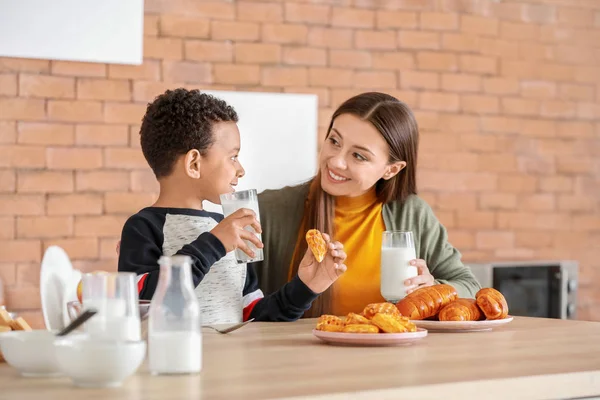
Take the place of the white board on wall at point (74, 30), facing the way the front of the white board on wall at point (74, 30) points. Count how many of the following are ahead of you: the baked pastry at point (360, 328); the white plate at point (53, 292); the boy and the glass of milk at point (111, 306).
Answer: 4

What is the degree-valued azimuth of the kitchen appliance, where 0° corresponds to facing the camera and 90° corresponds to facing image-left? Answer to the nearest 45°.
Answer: approximately 0°

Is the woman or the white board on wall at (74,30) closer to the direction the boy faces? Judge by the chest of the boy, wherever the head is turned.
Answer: the woman

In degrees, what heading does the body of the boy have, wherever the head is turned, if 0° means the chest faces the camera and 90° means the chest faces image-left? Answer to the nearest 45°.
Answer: approximately 315°

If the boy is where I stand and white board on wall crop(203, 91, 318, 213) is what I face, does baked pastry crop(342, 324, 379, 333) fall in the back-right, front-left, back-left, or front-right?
back-right

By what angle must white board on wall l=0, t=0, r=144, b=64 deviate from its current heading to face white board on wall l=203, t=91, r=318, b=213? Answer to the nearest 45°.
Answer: approximately 90° to its left

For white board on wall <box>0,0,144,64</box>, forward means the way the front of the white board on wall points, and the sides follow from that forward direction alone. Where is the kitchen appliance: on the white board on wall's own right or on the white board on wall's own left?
on the white board on wall's own left

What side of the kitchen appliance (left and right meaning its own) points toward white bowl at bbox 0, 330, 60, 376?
front
